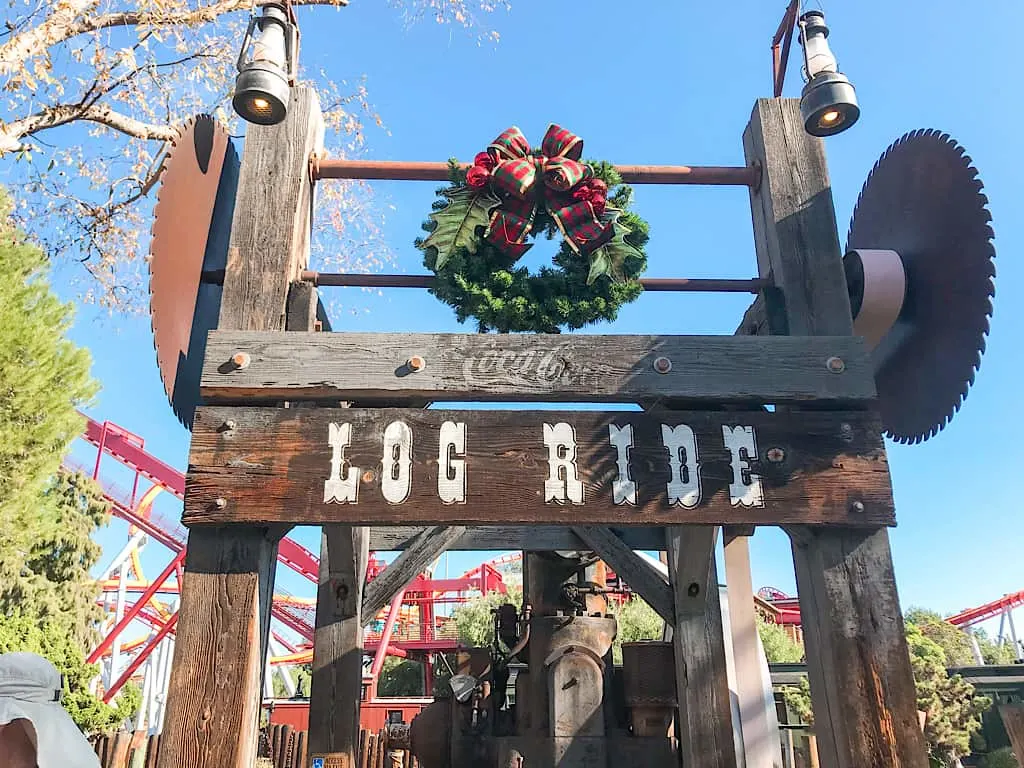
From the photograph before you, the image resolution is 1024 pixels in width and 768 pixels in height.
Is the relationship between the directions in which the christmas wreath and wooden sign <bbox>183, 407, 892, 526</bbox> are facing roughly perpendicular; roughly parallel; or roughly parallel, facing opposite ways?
roughly parallel

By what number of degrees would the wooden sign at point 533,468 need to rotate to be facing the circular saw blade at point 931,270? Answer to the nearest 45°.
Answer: approximately 90° to its left

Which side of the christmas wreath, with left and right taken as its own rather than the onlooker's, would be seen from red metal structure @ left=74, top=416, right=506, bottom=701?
back

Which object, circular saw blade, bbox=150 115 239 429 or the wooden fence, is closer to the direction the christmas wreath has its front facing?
the circular saw blade

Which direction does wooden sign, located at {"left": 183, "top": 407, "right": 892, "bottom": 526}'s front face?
toward the camera

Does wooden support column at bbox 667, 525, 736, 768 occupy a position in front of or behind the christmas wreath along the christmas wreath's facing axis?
behind

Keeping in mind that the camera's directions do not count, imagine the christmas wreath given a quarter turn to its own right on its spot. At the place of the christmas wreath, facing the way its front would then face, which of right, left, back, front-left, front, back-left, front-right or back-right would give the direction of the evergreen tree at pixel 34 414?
front-right

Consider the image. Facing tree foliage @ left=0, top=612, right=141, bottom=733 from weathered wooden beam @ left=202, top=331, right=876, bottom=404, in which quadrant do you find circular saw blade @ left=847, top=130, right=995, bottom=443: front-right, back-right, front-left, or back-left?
back-right

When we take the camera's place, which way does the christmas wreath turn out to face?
facing the viewer

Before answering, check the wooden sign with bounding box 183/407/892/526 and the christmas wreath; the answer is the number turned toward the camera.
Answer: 2

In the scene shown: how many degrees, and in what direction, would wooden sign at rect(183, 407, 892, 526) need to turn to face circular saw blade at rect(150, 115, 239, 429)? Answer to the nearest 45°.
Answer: approximately 90° to its right

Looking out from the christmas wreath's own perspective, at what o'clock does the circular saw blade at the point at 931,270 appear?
The circular saw blade is roughly at 9 o'clock from the christmas wreath.
